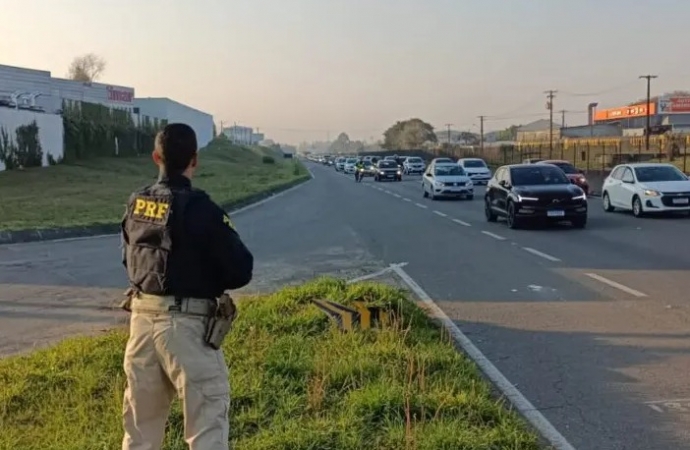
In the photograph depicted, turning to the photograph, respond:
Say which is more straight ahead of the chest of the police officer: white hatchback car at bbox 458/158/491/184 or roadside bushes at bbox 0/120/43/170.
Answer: the white hatchback car

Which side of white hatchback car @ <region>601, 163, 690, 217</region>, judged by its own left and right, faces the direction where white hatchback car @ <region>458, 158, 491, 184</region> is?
back

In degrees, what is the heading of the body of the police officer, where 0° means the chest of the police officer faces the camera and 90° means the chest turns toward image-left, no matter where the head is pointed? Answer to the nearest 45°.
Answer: approximately 225°

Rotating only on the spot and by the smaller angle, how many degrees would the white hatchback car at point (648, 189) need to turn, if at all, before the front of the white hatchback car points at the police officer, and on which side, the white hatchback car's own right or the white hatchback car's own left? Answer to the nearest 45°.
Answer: approximately 45° to the white hatchback car's own right

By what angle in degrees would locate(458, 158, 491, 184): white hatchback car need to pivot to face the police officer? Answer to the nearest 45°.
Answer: approximately 45° to its right

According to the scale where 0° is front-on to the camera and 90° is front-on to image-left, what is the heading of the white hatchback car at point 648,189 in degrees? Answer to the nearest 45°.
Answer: approximately 315°

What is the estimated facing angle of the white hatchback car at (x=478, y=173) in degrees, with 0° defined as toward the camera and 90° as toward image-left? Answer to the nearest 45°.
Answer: approximately 315°
